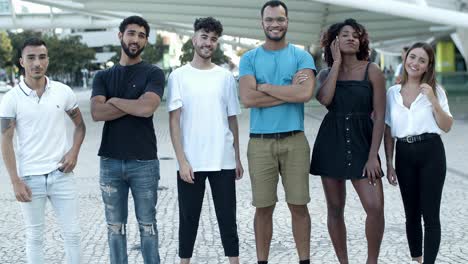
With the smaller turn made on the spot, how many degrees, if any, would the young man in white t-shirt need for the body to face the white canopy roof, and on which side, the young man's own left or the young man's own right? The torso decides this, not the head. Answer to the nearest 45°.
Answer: approximately 180°

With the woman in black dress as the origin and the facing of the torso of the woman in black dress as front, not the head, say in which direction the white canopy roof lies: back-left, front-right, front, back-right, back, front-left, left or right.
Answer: back

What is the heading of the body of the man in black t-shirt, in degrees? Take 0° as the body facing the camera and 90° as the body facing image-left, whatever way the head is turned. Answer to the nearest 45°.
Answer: approximately 0°

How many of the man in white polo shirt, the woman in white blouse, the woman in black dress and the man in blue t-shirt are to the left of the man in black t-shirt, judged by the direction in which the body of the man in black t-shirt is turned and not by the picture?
3

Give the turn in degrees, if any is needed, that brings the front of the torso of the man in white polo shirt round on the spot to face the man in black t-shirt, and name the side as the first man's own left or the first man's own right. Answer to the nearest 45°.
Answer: approximately 90° to the first man's own left

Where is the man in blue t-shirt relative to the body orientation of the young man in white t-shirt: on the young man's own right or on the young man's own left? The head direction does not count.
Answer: on the young man's own left
